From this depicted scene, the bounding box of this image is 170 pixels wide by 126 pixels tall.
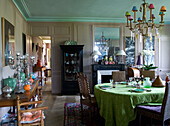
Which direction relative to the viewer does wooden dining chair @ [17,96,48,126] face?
to the viewer's right

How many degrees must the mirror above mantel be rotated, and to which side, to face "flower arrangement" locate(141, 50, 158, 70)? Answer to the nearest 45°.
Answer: approximately 45° to its left

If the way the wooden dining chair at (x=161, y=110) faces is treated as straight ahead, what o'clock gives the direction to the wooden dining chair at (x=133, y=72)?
the wooden dining chair at (x=133, y=72) is roughly at 1 o'clock from the wooden dining chair at (x=161, y=110).

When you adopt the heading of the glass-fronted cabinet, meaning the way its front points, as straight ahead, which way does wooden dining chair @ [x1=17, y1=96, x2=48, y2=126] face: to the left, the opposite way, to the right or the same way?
to the left

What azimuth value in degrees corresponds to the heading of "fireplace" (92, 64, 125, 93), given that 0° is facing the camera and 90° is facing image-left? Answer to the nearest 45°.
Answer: approximately 0°

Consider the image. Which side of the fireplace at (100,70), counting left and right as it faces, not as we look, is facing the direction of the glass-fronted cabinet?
right

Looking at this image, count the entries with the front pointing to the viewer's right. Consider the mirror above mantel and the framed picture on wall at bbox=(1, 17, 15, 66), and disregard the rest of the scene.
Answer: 1

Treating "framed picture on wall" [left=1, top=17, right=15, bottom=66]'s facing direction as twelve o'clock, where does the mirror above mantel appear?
The mirror above mantel is roughly at 11 o'clock from the framed picture on wall.

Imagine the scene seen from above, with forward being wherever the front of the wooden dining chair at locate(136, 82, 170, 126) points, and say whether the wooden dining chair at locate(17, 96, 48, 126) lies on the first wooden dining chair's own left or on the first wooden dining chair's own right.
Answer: on the first wooden dining chair's own left
